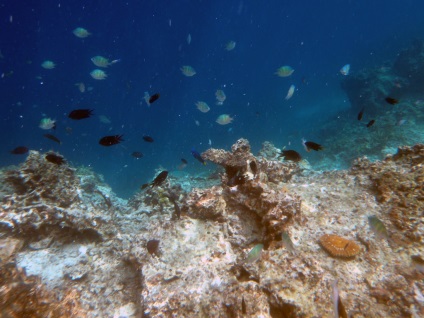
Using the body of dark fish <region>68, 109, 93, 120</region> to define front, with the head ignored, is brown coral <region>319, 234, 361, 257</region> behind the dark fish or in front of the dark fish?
behind

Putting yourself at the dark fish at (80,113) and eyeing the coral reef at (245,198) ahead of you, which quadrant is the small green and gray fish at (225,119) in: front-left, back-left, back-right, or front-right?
front-left

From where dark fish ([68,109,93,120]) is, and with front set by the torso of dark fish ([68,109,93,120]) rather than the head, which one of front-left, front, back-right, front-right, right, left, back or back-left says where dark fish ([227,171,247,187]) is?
back-left

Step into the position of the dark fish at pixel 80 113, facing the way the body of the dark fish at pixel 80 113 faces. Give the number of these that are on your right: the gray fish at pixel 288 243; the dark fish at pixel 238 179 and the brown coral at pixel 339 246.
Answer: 0

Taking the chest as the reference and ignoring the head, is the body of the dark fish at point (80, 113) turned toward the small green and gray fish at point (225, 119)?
no

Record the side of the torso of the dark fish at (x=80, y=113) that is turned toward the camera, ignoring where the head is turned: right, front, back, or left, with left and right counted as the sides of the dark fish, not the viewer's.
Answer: left

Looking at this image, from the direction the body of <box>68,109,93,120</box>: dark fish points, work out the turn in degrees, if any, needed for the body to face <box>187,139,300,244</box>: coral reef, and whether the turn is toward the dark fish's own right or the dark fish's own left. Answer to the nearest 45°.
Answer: approximately 135° to the dark fish's own left
